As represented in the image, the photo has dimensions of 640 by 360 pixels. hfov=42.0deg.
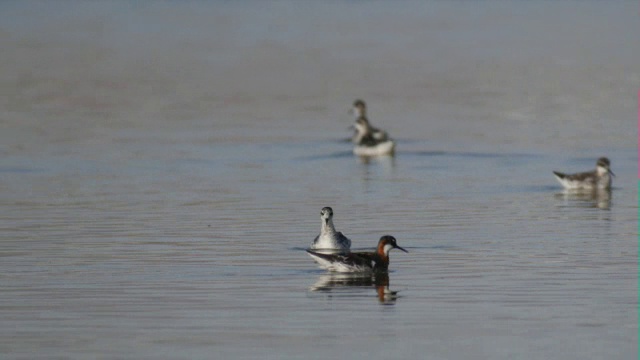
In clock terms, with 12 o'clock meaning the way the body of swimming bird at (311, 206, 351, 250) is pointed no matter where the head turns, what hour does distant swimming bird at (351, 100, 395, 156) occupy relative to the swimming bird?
The distant swimming bird is roughly at 6 o'clock from the swimming bird.

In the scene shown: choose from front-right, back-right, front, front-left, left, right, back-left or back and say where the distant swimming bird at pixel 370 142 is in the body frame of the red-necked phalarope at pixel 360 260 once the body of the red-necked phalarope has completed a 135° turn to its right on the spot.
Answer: back-right

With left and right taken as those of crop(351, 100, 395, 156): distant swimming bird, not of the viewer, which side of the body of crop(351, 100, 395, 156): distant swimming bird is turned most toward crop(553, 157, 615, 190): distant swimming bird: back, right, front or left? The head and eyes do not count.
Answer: left

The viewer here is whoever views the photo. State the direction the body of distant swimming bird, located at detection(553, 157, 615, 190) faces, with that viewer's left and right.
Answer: facing to the right of the viewer

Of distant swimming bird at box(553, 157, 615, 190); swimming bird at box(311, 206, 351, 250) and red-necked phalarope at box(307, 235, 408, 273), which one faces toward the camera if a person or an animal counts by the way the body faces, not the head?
the swimming bird

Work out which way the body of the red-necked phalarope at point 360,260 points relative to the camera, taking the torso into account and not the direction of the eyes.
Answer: to the viewer's right

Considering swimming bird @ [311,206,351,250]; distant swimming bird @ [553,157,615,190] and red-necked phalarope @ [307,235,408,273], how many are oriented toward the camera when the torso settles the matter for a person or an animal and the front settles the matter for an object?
1

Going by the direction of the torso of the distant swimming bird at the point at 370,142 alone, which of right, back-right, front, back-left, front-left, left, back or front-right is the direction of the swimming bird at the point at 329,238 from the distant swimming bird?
front-left

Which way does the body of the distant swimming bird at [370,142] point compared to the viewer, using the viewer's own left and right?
facing the viewer and to the left of the viewer

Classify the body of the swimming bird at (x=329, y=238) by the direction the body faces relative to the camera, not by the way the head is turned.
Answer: toward the camera
